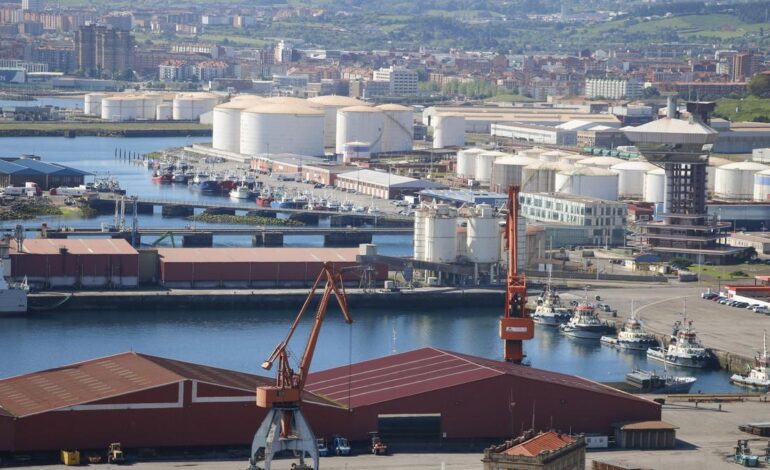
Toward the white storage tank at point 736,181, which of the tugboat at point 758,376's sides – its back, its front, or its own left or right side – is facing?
right

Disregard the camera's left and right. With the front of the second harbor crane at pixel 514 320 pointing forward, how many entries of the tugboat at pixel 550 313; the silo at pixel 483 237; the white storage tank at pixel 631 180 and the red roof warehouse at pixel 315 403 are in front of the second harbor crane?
3

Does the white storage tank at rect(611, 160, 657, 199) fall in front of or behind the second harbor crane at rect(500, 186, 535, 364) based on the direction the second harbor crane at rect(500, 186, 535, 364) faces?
in front

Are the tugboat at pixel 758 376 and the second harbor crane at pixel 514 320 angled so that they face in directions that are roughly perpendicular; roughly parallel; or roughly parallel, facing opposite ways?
roughly perpendicular

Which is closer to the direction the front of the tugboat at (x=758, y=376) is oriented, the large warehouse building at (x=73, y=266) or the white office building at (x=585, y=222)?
the large warehouse building

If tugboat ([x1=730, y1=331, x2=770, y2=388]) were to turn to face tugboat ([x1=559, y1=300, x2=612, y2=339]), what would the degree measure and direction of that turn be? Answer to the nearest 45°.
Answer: approximately 45° to its right

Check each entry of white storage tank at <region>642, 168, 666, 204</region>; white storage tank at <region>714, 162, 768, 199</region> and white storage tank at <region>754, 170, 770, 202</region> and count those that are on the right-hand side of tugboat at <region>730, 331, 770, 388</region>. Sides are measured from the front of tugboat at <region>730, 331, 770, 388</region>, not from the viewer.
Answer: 3

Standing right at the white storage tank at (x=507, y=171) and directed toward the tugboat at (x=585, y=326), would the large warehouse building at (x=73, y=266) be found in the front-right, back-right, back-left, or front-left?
front-right

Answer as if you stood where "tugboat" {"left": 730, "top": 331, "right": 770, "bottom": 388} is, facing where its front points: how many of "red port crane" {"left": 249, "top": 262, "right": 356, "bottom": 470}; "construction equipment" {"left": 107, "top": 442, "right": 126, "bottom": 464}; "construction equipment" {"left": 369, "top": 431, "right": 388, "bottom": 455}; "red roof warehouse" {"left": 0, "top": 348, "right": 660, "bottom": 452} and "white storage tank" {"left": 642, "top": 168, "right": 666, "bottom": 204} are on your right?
1

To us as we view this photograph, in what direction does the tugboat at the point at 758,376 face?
facing to the left of the viewer

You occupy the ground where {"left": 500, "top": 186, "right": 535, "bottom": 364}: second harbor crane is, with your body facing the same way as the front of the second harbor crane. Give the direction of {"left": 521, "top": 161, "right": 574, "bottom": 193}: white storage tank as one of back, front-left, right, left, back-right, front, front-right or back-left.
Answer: front

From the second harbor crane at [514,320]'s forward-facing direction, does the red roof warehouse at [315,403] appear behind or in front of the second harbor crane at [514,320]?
behind

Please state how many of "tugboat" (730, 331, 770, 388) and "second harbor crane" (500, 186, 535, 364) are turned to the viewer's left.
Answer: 1
